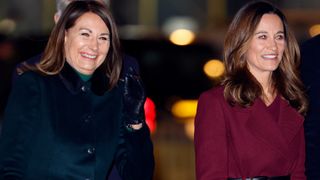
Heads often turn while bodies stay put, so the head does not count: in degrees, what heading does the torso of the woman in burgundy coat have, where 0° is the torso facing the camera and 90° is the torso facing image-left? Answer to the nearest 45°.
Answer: approximately 315°

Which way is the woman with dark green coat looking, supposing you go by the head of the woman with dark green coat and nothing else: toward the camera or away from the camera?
toward the camera

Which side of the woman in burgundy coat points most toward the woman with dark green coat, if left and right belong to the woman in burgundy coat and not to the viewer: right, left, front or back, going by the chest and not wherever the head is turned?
right
